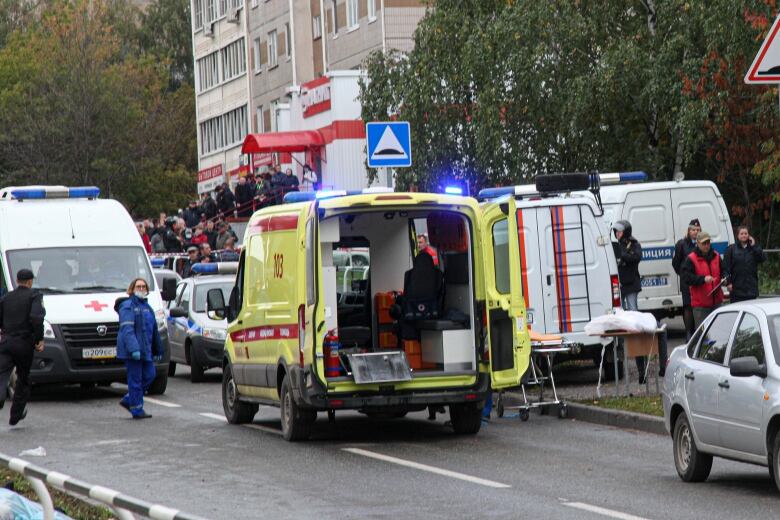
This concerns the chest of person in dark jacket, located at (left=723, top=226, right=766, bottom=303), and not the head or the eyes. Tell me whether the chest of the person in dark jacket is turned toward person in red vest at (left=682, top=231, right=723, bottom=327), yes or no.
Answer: no

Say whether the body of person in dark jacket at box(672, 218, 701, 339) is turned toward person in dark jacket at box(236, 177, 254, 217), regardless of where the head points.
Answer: no

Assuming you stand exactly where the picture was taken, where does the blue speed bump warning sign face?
facing the viewer

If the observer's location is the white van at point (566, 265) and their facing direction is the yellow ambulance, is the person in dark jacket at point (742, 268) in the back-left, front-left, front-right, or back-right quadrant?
back-left

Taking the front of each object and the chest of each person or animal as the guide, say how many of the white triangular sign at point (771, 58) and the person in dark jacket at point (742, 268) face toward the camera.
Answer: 2

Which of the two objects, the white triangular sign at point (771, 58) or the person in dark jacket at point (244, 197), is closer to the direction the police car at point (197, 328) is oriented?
the white triangular sign

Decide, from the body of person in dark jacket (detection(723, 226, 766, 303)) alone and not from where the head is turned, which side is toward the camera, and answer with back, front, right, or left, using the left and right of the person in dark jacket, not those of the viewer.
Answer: front

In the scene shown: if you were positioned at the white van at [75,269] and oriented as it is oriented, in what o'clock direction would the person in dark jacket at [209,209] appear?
The person in dark jacket is roughly at 8 o'clock from the white van.

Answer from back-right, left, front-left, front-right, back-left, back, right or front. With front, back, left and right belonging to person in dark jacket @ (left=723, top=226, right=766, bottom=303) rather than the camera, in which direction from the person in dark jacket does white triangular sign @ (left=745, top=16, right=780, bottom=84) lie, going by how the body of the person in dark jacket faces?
front

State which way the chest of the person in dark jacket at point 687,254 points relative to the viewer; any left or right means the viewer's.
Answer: facing the viewer and to the right of the viewer

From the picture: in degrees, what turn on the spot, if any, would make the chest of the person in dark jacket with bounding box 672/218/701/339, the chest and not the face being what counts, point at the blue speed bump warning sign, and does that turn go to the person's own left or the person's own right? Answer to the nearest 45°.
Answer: approximately 90° to the person's own right
